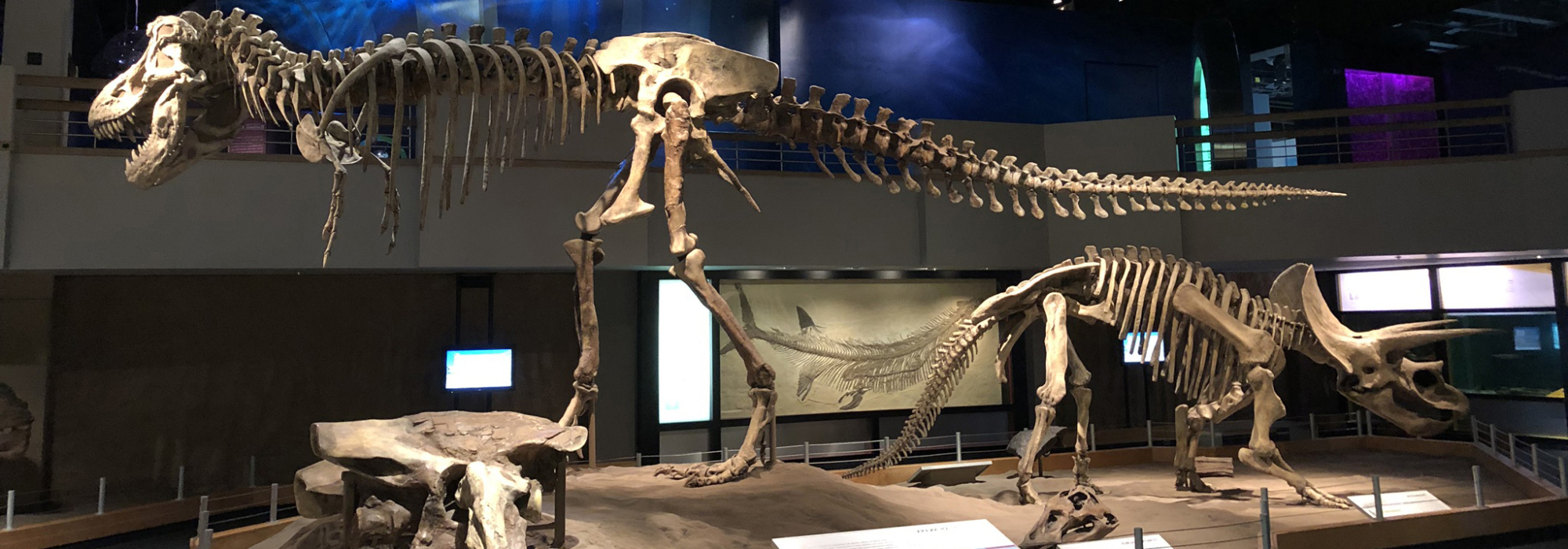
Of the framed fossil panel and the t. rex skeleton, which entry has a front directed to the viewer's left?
the t. rex skeleton

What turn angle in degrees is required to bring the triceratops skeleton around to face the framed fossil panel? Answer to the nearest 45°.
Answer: approximately 180°

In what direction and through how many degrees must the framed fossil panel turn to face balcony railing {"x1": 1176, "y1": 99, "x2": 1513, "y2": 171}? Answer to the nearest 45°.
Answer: approximately 90° to its left

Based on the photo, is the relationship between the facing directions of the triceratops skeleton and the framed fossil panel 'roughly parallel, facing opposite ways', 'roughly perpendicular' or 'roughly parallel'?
roughly perpendicular

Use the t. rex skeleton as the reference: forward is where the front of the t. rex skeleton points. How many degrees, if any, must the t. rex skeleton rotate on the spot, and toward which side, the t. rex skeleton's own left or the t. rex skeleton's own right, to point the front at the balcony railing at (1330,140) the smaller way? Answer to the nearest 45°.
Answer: approximately 135° to the t. rex skeleton's own right

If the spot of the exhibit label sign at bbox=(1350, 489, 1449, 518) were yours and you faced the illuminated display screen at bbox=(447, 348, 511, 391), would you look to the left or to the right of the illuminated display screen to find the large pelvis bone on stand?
left

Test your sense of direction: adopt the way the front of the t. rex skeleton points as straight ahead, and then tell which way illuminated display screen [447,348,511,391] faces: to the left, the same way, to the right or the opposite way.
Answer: to the left

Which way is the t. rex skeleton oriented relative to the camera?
to the viewer's left

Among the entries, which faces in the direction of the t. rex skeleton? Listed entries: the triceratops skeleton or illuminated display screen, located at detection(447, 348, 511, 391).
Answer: the illuminated display screen

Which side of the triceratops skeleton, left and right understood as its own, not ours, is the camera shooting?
right
